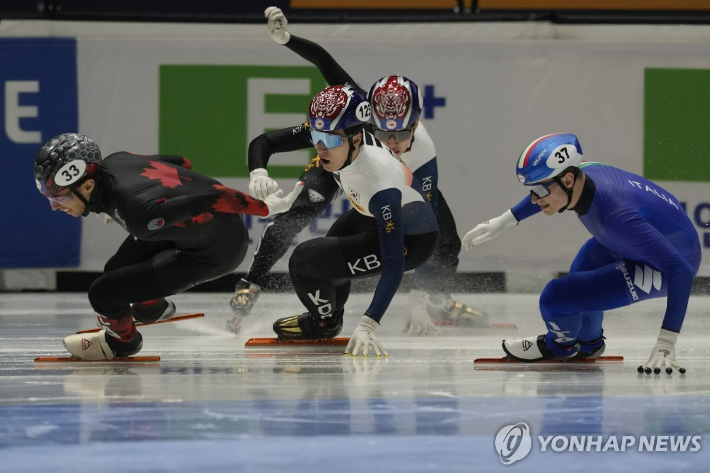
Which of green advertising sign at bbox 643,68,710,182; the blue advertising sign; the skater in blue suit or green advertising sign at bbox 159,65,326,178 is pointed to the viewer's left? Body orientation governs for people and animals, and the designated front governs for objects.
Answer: the skater in blue suit

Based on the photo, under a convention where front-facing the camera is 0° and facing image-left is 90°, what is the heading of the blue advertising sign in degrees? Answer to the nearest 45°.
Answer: approximately 0°

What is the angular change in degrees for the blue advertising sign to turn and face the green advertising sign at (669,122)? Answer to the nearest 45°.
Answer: approximately 90° to its left

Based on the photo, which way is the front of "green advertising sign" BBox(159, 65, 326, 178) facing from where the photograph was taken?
facing the viewer

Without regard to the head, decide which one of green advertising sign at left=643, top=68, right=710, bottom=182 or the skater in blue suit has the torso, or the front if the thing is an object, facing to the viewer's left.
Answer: the skater in blue suit

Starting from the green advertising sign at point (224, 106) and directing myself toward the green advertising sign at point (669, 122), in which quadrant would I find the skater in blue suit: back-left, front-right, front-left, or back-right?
front-right

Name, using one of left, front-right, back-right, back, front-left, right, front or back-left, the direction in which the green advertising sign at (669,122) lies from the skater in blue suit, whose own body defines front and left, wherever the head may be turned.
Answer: right

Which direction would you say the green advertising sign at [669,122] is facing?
toward the camera

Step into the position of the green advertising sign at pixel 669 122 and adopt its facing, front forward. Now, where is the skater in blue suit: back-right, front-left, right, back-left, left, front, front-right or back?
front

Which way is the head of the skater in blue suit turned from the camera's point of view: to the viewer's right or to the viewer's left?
to the viewer's left

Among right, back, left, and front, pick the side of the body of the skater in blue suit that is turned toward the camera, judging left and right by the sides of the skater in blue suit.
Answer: left

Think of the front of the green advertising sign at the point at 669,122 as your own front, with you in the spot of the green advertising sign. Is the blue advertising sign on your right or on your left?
on your right

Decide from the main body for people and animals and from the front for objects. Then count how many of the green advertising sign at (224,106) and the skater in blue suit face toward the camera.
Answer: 1

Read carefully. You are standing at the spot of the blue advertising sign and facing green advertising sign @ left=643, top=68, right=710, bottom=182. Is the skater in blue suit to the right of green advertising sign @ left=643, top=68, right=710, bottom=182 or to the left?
right

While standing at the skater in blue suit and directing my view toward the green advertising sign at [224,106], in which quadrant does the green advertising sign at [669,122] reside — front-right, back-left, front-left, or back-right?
front-right

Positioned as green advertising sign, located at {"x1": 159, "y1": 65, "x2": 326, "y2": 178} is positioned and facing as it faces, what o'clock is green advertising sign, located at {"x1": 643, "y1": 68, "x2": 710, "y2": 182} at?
green advertising sign, located at {"x1": 643, "y1": 68, "x2": 710, "y2": 182} is roughly at 9 o'clock from green advertising sign, located at {"x1": 159, "y1": 65, "x2": 326, "y2": 178}.

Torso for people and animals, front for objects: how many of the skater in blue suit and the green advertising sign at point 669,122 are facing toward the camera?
1

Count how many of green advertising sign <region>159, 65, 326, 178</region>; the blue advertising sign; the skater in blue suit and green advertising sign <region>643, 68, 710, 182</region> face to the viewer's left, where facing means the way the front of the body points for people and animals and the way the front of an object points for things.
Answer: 1

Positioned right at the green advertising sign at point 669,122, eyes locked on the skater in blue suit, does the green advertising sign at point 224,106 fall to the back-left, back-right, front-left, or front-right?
front-right

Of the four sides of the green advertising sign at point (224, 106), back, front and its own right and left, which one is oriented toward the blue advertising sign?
right
